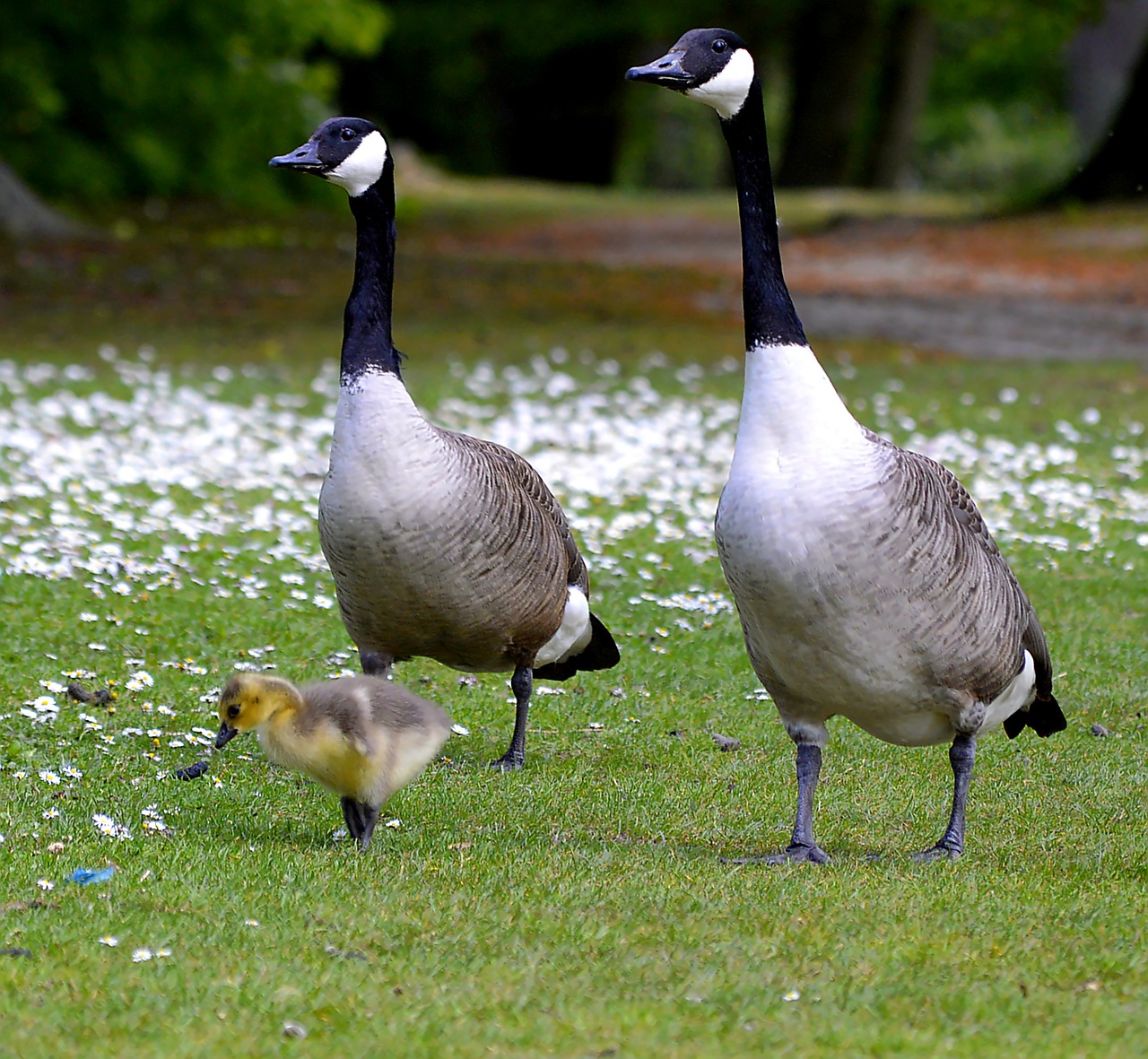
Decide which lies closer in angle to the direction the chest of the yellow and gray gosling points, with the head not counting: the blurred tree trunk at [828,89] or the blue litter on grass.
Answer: the blue litter on grass

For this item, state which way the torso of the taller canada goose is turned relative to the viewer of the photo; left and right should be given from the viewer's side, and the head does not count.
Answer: facing the viewer and to the left of the viewer

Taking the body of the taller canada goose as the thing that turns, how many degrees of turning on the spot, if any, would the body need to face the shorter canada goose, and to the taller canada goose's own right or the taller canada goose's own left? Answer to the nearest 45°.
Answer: approximately 90° to the taller canada goose's own right

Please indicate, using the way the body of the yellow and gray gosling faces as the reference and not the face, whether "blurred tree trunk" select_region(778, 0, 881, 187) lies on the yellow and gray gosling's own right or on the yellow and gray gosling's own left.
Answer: on the yellow and gray gosling's own right

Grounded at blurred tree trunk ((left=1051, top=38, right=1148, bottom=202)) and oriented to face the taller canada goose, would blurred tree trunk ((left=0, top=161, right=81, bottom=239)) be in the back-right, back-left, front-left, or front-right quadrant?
front-right

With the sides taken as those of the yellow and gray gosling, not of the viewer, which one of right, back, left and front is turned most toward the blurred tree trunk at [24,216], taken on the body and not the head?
right

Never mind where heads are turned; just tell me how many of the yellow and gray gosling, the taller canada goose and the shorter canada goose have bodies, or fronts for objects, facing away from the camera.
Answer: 0

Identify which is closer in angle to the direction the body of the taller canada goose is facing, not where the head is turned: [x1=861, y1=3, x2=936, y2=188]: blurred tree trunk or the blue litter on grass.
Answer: the blue litter on grass

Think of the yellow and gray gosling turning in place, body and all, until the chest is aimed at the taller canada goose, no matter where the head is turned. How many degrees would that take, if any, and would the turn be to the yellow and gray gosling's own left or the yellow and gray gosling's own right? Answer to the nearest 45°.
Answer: approximately 180°

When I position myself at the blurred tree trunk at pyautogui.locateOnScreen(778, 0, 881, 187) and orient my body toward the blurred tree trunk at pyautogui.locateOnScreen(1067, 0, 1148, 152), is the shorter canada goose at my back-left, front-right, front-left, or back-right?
back-right

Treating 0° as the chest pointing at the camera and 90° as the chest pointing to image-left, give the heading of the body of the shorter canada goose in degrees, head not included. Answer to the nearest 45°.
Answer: approximately 45°

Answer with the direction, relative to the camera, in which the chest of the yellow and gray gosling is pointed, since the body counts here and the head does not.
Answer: to the viewer's left

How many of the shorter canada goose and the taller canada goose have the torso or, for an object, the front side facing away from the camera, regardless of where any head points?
0

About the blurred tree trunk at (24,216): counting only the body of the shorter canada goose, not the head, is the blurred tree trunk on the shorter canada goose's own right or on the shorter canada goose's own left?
on the shorter canada goose's own right

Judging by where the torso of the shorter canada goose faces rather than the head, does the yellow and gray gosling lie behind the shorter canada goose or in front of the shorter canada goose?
in front
